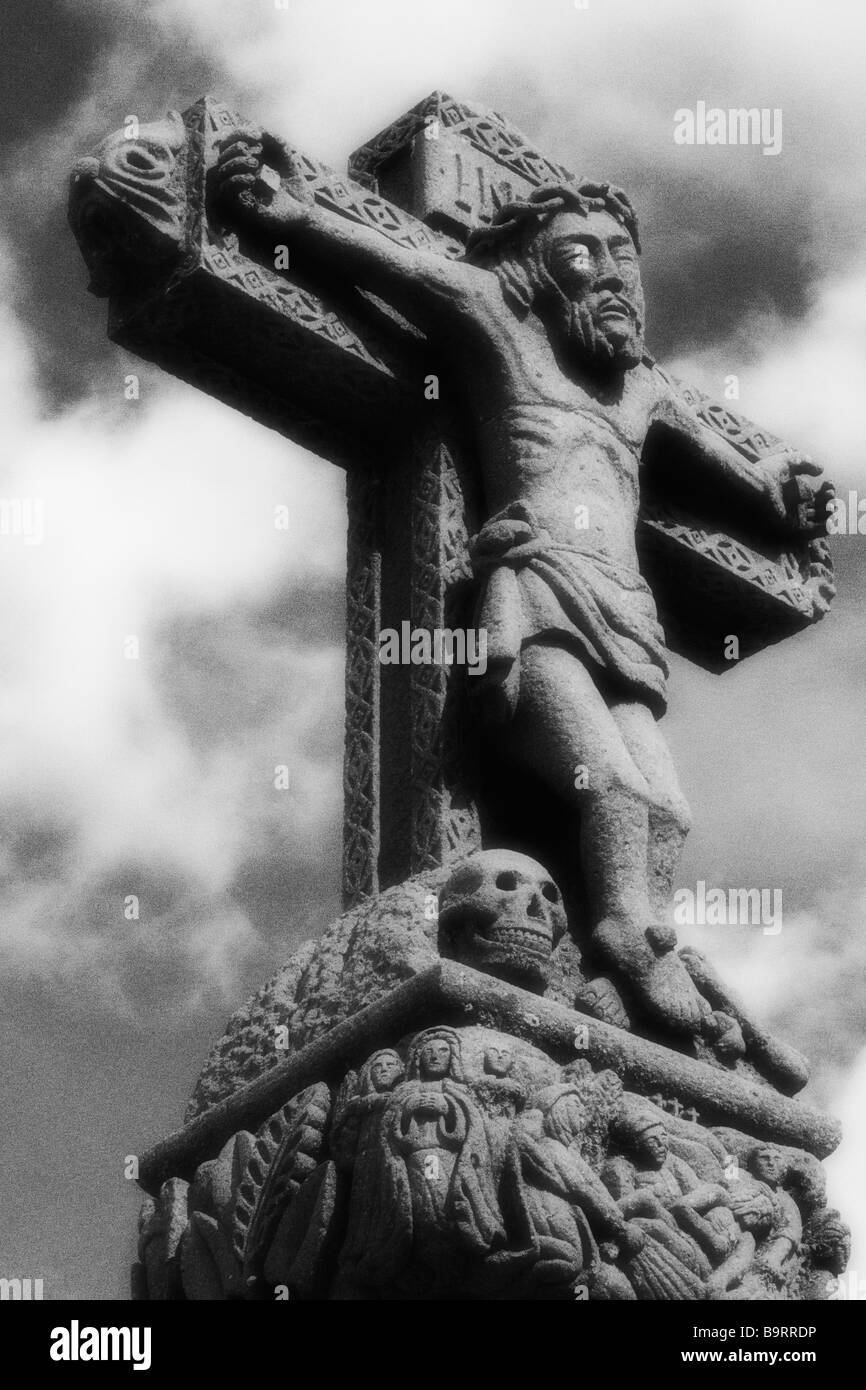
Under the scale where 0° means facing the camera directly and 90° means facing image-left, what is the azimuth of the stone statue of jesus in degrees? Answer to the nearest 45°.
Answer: approximately 315°

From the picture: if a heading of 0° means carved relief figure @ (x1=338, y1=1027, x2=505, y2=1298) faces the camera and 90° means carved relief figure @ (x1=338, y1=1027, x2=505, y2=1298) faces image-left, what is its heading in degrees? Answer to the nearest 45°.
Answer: approximately 0°
